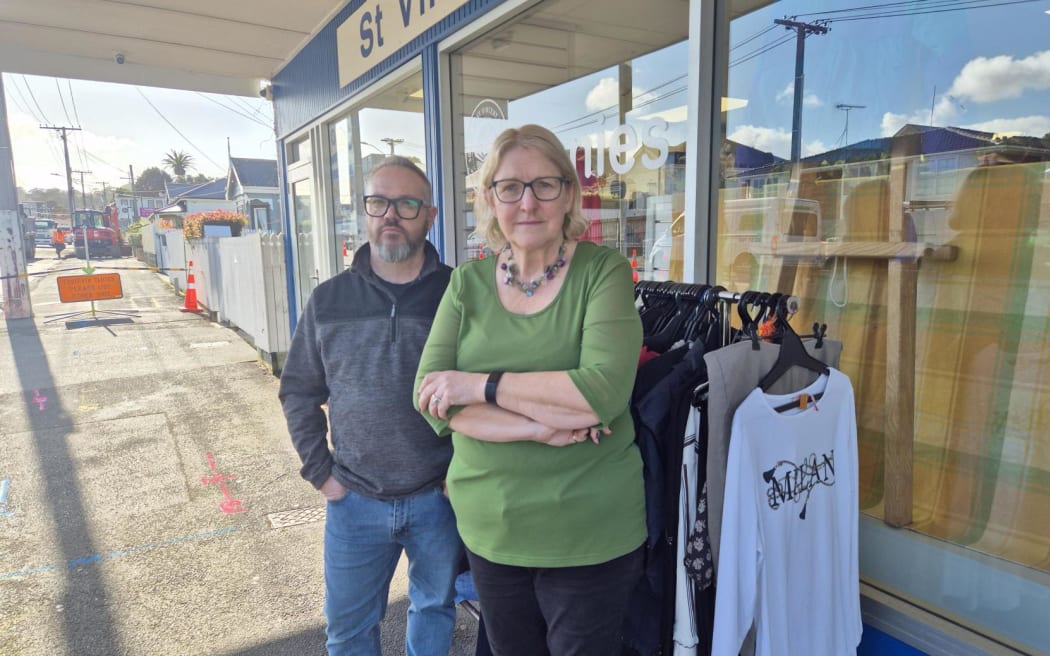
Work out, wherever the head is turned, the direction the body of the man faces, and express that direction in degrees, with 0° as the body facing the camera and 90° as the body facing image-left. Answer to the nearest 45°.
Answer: approximately 0°

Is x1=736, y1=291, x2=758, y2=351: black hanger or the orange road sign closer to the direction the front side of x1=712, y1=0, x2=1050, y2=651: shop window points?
the black hanger

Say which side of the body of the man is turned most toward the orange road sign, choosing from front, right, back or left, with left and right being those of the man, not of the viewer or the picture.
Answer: back

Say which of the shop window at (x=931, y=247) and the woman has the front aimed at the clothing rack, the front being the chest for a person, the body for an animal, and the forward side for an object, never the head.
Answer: the shop window
